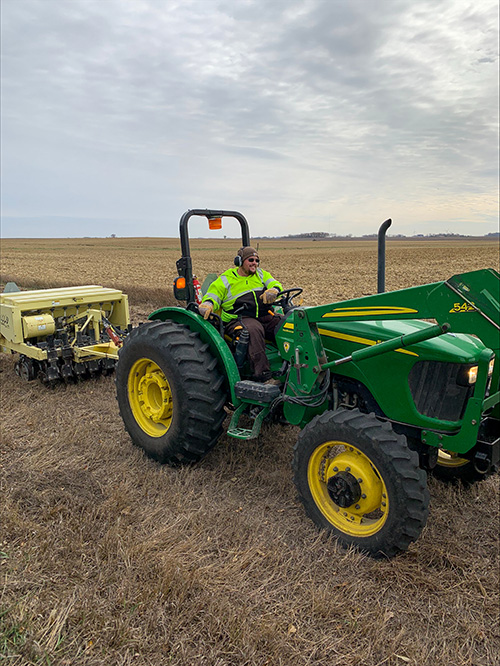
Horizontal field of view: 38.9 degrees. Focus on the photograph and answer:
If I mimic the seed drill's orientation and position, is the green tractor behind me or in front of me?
in front

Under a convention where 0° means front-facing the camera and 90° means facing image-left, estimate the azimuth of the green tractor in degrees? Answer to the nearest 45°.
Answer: approximately 315°

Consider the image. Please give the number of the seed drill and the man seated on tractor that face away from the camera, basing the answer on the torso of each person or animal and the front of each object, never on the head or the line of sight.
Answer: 0

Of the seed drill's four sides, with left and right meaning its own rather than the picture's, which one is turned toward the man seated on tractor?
front

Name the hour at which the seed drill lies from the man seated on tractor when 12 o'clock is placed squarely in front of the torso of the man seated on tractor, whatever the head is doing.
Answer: The seed drill is roughly at 6 o'clock from the man seated on tractor.

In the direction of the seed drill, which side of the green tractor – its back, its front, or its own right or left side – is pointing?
back

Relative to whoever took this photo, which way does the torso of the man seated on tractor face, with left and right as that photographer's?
facing the viewer and to the right of the viewer
